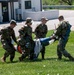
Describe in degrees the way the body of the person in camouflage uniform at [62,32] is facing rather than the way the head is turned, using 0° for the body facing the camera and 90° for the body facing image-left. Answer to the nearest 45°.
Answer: approximately 90°

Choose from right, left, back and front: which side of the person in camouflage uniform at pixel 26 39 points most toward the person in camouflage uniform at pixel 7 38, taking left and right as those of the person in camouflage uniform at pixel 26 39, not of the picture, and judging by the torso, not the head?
back

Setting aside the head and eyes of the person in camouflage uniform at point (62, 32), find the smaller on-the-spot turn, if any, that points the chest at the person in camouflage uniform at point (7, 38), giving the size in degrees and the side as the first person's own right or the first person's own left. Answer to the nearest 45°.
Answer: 0° — they already face them

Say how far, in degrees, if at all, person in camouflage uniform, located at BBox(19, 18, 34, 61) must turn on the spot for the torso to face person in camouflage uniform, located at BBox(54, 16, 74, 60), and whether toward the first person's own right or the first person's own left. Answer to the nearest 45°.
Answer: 0° — they already face them

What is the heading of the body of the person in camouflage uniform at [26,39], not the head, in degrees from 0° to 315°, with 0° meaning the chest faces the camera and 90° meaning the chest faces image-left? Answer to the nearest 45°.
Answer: approximately 270°

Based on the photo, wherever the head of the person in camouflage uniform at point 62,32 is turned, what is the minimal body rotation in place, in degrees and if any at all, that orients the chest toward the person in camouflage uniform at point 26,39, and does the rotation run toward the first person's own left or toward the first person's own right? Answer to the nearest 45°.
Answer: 0° — they already face them

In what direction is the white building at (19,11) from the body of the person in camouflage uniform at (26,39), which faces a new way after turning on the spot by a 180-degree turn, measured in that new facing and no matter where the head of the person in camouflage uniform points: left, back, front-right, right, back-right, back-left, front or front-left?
right
